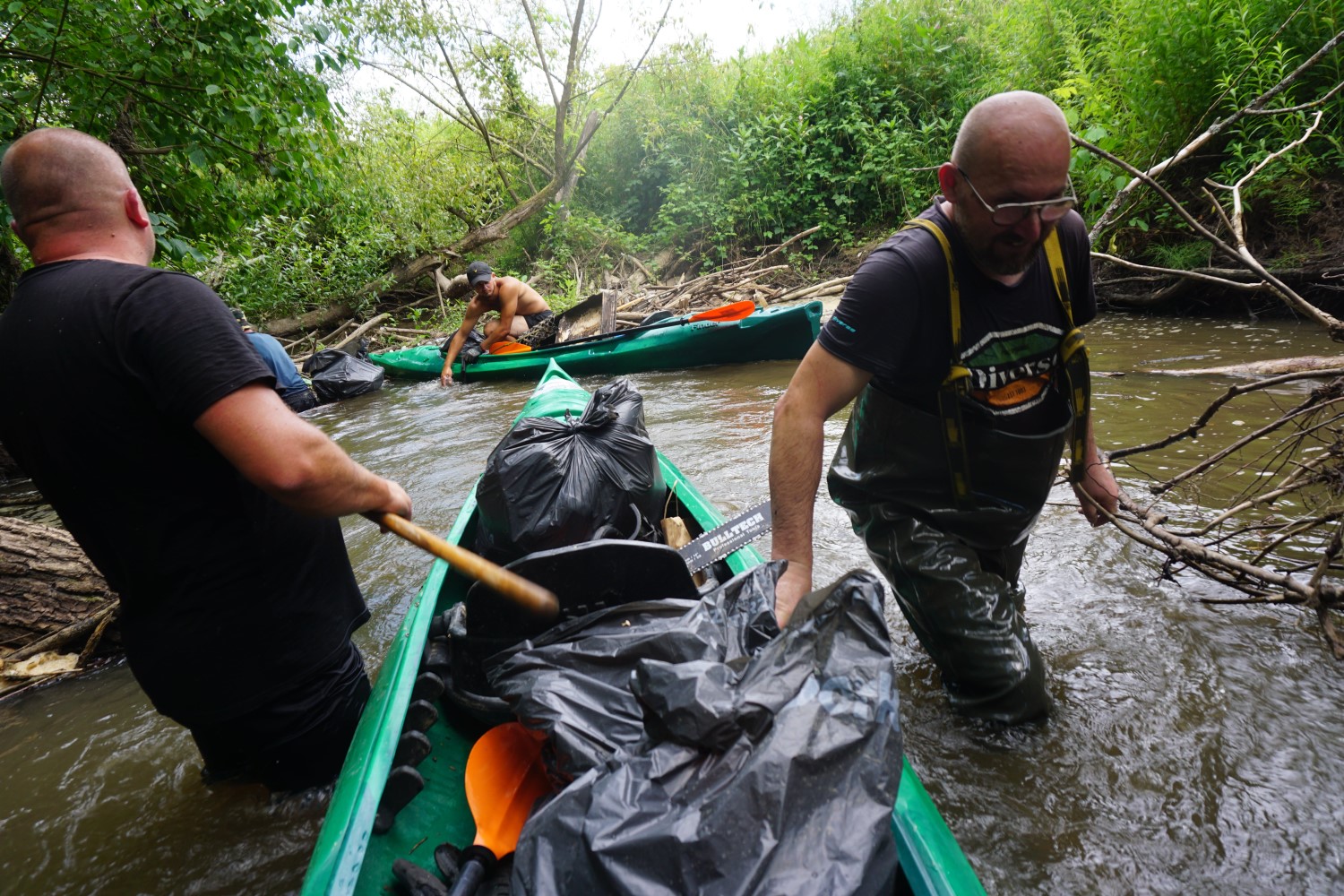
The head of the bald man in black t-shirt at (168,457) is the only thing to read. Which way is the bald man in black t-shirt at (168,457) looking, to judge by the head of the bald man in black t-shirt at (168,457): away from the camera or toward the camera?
away from the camera

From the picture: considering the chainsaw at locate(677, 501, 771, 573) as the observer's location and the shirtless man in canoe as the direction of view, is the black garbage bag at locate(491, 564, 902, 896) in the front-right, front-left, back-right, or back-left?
back-left

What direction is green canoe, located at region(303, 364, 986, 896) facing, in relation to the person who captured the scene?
facing away from the viewer

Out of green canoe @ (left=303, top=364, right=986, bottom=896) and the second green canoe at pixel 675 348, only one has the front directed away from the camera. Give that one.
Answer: the green canoe

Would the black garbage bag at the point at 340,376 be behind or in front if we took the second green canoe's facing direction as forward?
in front

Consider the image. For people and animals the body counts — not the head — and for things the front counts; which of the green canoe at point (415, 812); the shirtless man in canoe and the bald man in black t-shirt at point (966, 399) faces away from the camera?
the green canoe

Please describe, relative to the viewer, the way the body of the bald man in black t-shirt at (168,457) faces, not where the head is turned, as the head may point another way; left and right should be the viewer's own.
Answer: facing away from the viewer and to the right of the viewer

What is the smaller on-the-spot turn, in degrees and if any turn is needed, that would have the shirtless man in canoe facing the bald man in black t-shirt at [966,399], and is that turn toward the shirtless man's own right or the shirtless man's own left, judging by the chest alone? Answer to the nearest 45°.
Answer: approximately 45° to the shirtless man's own left

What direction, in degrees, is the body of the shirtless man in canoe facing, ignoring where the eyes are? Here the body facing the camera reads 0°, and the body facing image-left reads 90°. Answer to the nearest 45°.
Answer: approximately 45°

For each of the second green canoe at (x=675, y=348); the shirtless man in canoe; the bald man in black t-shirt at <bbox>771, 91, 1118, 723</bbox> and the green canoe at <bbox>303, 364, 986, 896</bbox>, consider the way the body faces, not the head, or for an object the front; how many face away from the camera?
1

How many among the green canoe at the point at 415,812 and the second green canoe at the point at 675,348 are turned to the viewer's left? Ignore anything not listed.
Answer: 1

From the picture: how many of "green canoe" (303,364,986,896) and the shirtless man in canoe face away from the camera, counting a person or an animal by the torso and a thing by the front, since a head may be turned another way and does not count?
1
